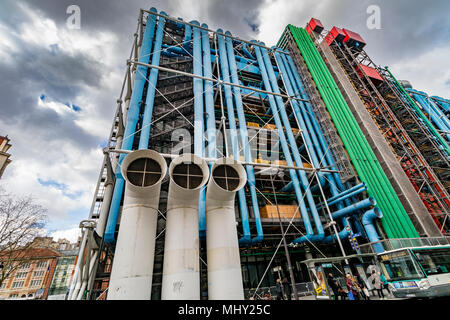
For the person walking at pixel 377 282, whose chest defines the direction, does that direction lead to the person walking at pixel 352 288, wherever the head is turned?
no
